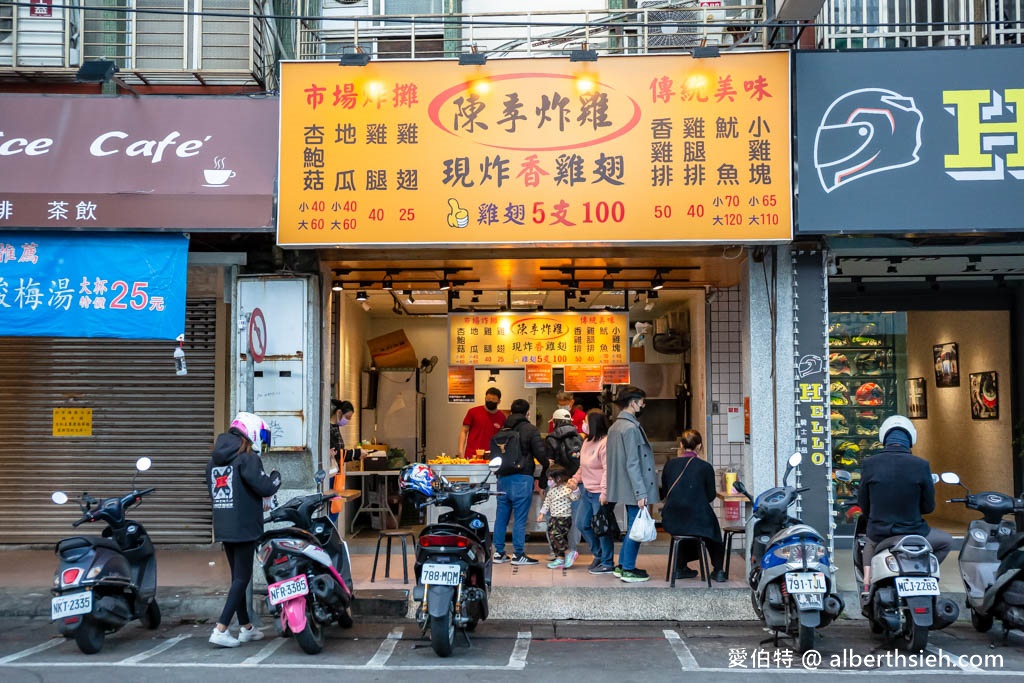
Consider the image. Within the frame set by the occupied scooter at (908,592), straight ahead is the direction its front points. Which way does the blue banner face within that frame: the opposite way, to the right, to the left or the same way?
the opposite way

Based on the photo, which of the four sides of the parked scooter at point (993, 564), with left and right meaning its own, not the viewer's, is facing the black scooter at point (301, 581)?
left

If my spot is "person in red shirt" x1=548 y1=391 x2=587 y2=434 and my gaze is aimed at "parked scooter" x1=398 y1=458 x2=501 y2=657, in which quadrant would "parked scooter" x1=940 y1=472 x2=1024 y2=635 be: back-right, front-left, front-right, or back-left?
front-left

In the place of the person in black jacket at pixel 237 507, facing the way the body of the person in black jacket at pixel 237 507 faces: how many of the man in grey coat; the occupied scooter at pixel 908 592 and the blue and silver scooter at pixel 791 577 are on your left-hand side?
0

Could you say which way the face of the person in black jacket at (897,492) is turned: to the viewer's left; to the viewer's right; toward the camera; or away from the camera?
away from the camera

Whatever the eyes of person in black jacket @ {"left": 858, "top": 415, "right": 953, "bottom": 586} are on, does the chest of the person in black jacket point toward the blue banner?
no

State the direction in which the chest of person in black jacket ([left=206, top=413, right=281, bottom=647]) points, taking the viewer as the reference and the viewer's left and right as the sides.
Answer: facing away from the viewer and to the right of the viewer

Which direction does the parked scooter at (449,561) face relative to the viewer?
away from the camera

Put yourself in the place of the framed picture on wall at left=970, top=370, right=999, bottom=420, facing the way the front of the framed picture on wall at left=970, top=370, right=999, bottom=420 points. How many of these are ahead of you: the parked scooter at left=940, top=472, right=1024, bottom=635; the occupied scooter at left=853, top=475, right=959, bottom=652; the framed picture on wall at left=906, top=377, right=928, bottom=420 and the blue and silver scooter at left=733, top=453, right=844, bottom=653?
3

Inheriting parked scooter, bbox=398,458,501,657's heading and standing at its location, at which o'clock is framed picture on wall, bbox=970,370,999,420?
The framed picture on wall is roughly at 2 o'clock from the parked scooter.

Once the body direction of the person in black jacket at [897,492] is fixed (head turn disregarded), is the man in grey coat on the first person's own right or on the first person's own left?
on the first person's own left

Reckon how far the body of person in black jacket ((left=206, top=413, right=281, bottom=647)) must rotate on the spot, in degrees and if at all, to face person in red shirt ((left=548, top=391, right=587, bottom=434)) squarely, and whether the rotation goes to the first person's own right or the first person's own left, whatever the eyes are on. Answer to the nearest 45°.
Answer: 0° — they already face them

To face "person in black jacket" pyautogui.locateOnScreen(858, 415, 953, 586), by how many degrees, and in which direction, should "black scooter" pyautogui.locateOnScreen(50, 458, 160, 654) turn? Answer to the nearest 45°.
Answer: approximately 90° to its right

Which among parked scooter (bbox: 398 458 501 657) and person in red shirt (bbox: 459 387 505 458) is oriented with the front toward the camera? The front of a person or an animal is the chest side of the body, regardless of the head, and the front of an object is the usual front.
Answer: the person in red shirt

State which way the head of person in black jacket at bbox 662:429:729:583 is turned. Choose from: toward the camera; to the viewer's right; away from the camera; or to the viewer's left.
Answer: away from the camera

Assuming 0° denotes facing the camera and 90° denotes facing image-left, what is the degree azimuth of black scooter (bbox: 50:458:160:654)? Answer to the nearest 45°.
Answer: approximately 225°

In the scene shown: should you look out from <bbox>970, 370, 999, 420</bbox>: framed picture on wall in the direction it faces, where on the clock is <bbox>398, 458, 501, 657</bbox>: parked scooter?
The parked scooter is roughly at 1 o'clock from the framed picture on wall.

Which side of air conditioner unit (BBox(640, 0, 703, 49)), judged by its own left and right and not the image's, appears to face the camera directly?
front

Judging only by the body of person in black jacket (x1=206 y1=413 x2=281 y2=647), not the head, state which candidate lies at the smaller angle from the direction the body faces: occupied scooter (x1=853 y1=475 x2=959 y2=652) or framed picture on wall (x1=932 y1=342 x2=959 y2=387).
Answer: the framed picture on wall

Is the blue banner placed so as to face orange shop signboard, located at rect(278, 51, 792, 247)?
no

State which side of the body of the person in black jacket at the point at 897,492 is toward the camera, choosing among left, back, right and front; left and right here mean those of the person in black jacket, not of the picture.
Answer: back
